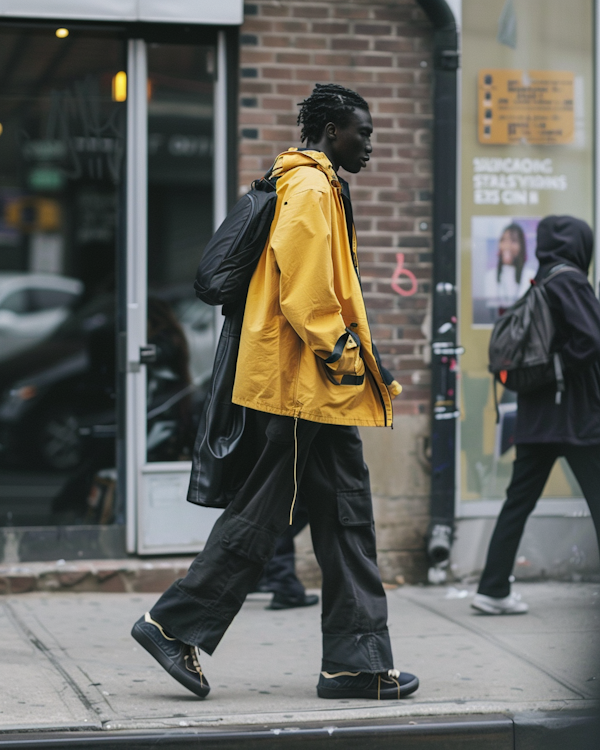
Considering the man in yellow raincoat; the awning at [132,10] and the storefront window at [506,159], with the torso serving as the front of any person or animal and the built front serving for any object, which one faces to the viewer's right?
the man in yellow raincoat

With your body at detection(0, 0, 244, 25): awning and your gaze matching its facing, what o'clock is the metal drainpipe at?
The metal drainpipe is roughly at 9 o'clock from the awning.

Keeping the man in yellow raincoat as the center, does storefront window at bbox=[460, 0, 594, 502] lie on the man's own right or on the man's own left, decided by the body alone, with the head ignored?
on the man's own left

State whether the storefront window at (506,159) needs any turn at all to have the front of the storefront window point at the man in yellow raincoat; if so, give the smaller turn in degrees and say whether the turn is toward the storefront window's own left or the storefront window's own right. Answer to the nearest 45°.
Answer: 0° — it already faces them

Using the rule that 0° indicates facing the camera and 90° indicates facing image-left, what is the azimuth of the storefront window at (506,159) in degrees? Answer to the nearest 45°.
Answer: approximately 0°

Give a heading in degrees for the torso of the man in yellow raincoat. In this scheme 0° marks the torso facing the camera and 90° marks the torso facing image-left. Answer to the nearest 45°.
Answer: approximately 270°

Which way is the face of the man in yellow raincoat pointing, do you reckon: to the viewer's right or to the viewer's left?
to the viewer's right

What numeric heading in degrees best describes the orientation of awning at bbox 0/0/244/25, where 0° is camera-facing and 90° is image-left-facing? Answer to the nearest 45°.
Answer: approximately 0°

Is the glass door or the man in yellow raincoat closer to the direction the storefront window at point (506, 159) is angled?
the man in yellow raincoat

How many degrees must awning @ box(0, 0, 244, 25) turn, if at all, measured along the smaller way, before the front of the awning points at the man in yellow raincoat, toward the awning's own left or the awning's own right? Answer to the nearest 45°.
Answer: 0° — it already faces them

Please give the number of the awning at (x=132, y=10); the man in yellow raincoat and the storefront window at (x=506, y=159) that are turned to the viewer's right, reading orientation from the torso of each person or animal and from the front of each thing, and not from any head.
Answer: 1
